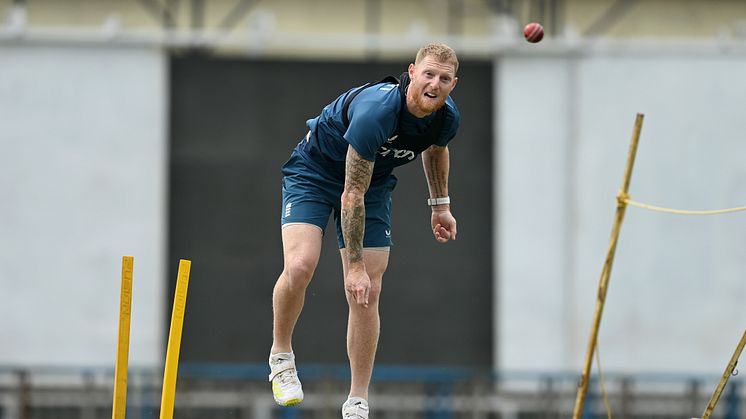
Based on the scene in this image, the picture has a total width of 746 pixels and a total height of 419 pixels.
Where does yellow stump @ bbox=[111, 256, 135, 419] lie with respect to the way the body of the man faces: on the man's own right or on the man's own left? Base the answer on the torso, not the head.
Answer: on the man's own right

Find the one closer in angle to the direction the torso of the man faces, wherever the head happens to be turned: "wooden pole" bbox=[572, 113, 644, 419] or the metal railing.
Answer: the wooden pole

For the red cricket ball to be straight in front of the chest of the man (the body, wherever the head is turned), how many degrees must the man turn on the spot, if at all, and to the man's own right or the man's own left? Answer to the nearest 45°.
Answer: approximately 45° to the man's own left

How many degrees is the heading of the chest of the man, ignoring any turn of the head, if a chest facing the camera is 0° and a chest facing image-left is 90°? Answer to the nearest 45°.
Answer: approximately 315°
